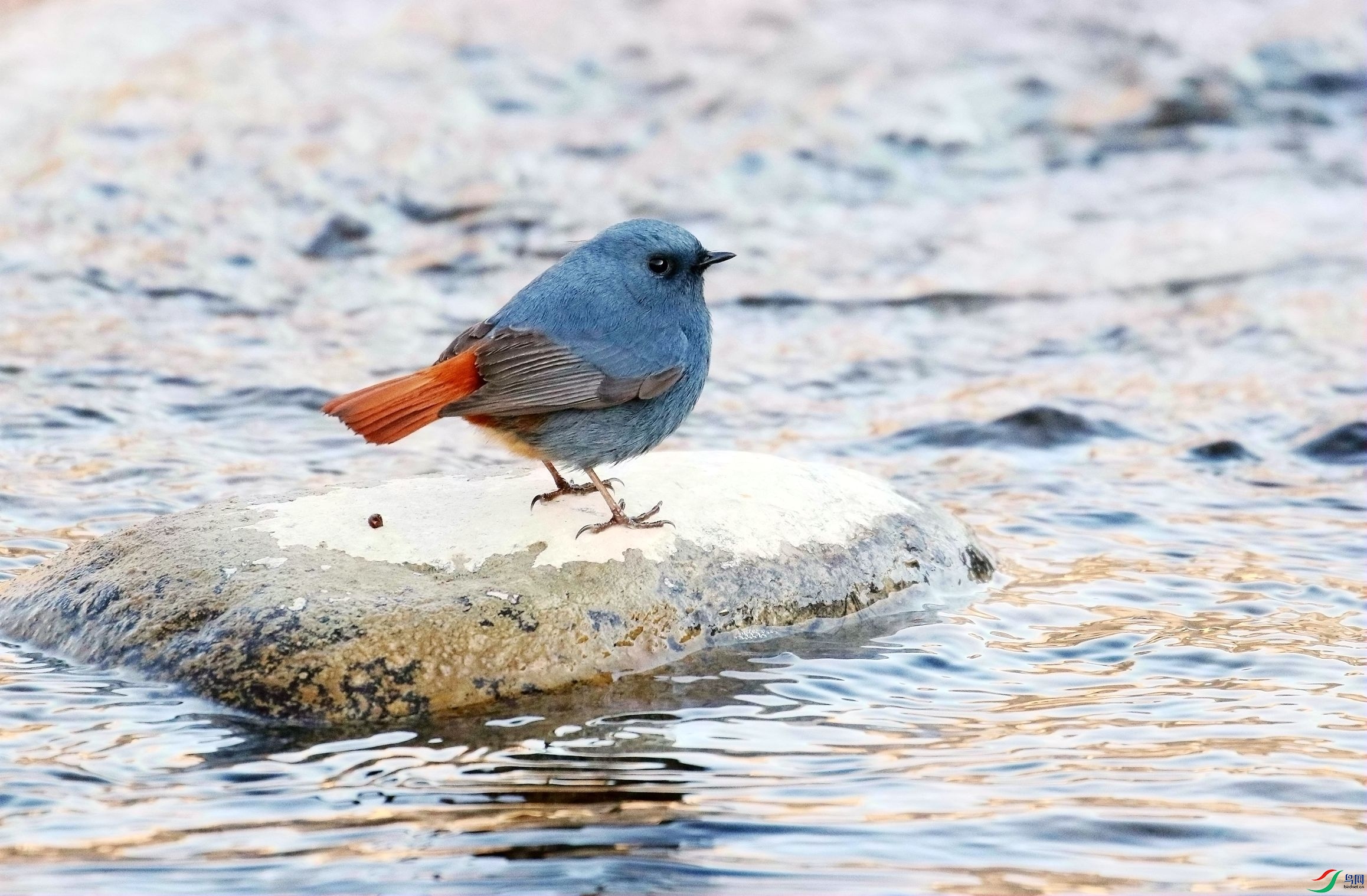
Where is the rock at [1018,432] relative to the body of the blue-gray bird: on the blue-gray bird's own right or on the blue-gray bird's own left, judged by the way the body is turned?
on the blue-gray bird's own left

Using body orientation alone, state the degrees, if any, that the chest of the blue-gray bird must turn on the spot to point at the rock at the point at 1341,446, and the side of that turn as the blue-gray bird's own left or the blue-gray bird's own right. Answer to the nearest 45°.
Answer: approximately 45° to the blue-gray bird's own left

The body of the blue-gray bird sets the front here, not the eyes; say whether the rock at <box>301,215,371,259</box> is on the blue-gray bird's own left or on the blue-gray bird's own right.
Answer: on the blue-gray bird's own left

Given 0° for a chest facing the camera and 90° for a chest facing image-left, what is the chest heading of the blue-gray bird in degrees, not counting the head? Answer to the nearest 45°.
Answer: approximately 270°

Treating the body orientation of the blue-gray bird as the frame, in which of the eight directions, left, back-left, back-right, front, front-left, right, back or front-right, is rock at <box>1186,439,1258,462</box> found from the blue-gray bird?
front-left
